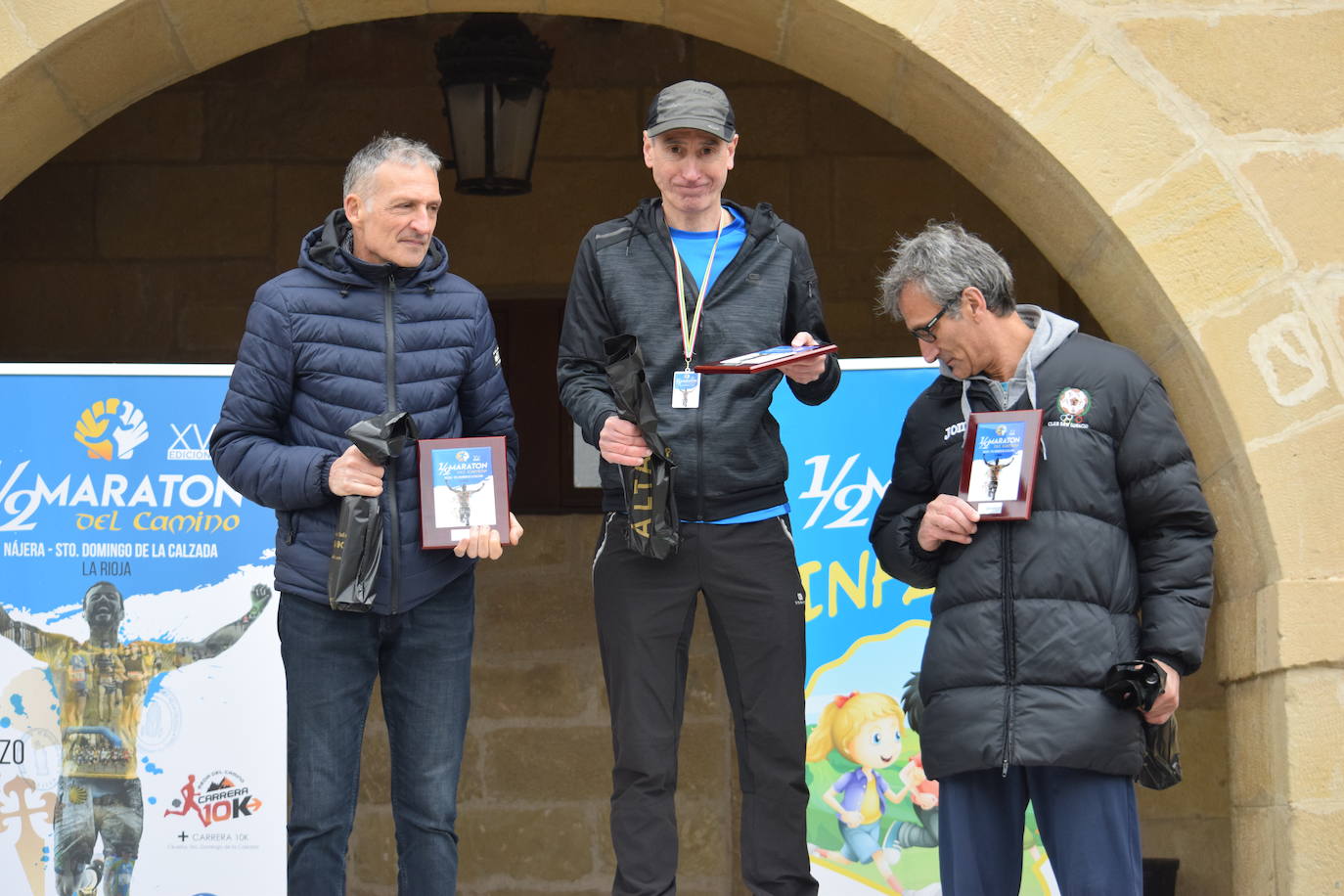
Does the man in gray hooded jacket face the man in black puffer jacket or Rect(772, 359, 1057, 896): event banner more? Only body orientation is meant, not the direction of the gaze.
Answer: the man in black puffer jacket

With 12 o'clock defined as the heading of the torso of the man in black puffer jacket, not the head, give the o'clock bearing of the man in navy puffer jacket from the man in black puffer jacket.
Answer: The man in navy puffer jacket is roughly at 3 o'clock from the man in black puffer jacket.

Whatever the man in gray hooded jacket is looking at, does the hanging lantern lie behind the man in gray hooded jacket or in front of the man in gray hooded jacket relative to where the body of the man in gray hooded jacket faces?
behind

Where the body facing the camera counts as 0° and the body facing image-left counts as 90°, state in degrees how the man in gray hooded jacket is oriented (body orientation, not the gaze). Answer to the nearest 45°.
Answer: approximately 0°

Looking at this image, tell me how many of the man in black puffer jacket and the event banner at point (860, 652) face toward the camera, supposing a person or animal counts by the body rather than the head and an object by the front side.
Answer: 2

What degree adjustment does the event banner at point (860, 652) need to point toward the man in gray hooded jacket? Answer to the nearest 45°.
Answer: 0° — it already faces them
